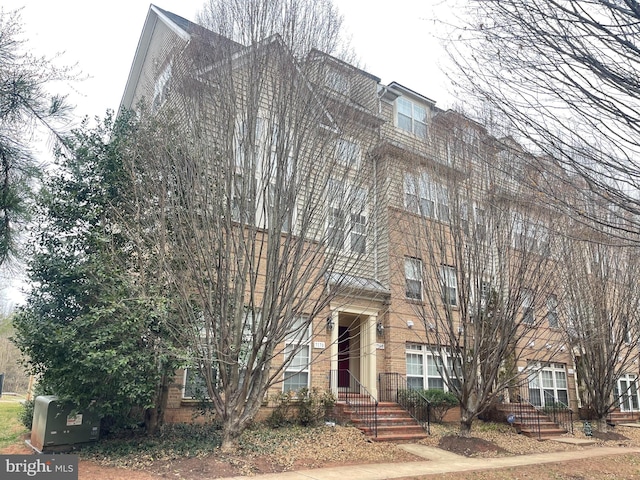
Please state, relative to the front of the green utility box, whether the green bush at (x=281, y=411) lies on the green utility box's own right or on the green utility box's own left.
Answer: on the green utility box's own left

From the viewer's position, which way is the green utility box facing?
facing the viewer and to the right of the viewer

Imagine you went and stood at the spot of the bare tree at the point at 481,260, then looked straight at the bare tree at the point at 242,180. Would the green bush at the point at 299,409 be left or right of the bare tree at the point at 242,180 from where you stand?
right

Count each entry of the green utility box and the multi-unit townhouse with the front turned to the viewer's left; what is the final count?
0

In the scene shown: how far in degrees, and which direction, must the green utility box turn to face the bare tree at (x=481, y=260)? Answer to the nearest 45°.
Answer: approximately 45° to its left

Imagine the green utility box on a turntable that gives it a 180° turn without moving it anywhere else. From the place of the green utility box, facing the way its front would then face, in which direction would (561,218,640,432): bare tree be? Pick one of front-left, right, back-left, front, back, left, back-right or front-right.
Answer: back-right

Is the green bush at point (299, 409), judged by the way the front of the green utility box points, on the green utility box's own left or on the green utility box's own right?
on the green utility box's own left
